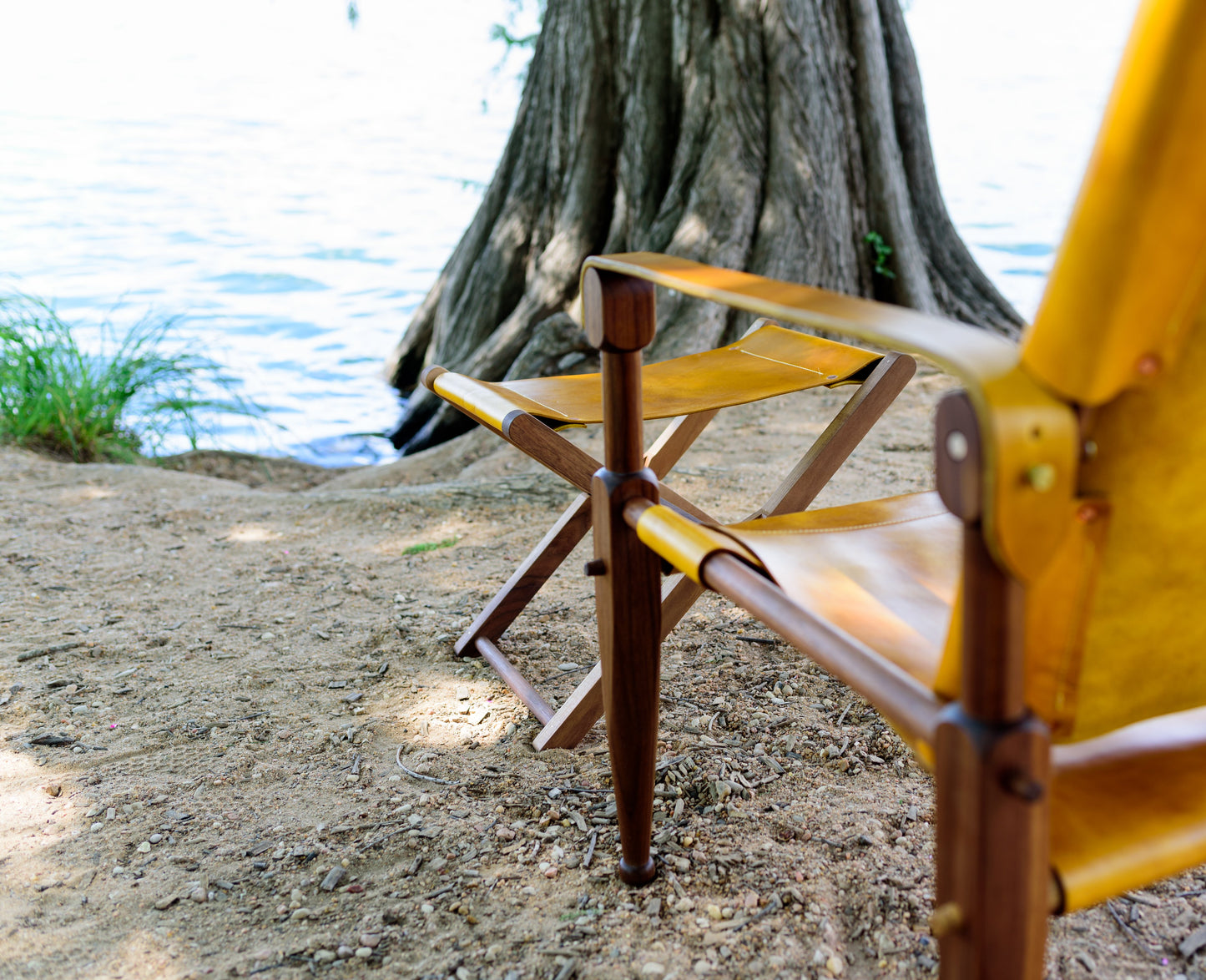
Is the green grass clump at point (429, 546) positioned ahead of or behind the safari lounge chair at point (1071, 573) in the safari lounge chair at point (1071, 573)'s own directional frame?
ahead

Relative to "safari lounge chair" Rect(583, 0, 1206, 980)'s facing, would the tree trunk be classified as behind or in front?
in front

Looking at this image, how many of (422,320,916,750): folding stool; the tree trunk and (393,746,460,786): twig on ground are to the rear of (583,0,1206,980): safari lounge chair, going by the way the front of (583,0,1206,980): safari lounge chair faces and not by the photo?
0

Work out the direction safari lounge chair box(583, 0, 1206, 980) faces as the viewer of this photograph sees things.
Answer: facing away from the viewer and to the left of the viewer

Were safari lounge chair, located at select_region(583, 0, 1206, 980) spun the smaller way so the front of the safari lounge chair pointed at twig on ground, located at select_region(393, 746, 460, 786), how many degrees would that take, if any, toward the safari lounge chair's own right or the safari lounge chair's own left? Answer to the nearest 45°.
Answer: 0° — it already faces it

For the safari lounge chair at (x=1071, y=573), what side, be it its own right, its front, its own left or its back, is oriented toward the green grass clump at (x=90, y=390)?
front

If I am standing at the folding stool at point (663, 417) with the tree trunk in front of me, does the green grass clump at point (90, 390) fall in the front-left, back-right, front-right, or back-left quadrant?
front-left

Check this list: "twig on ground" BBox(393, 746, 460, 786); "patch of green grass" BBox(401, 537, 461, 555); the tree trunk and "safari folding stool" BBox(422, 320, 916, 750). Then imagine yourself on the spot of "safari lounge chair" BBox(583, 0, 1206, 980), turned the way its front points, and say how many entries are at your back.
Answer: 0
